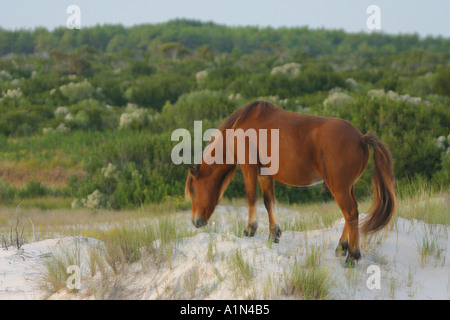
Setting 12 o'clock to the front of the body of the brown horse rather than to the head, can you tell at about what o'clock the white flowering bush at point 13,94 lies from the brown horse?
The white flowering bush is roughly at 2 o'clock from the brown horse.

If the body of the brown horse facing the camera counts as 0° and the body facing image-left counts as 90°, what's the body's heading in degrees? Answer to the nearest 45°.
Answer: approximately 90°

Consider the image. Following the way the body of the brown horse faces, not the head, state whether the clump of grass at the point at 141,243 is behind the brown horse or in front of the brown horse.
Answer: in front

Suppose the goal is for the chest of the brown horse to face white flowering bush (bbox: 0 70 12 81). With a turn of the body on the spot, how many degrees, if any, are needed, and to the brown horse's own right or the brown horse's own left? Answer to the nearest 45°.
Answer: approximately 45° to the brown horse's own right

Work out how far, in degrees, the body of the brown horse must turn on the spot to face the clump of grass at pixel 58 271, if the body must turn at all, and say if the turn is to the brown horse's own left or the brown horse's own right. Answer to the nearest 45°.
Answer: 0° — it already faces it

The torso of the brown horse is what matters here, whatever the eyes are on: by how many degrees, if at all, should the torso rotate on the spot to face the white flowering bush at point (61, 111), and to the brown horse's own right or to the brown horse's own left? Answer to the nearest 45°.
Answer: approximately 45° to the brown horse's own right

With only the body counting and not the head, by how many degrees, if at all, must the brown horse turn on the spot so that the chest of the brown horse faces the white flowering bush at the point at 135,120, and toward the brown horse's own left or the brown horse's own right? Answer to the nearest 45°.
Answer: approximately 90° to the brown horse's own right

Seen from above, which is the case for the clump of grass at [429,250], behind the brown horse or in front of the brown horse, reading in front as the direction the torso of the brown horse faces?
behind

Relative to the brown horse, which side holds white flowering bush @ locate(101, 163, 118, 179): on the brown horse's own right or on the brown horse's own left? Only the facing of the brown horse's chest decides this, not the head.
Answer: on the brown horse's own right
